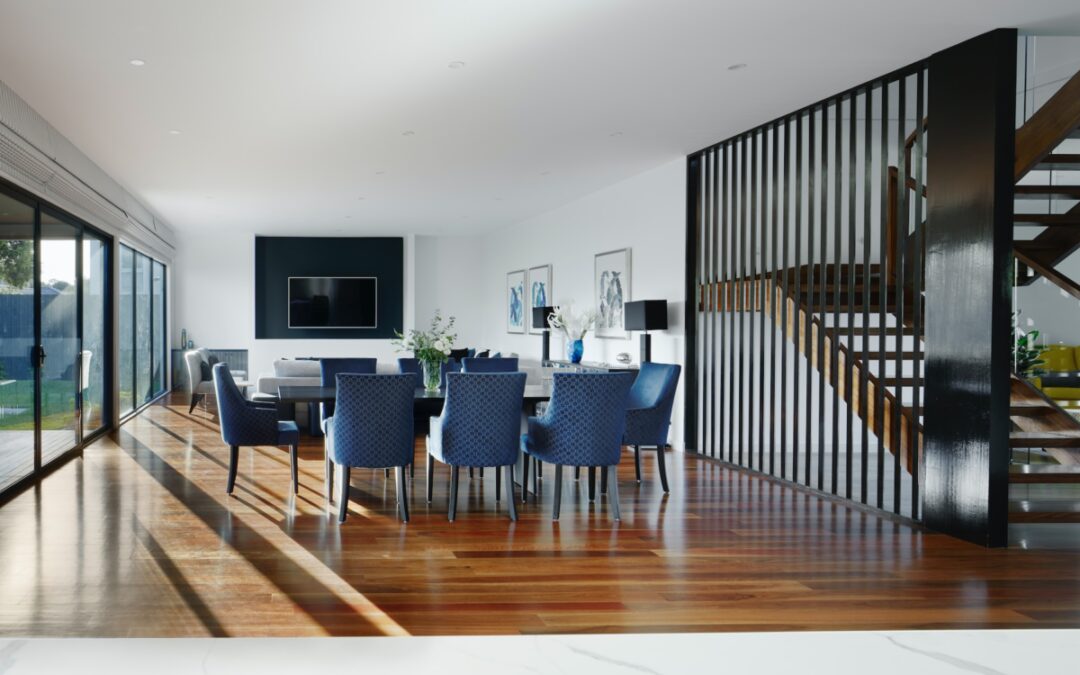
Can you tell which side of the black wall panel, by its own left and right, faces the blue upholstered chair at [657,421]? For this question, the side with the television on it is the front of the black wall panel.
front

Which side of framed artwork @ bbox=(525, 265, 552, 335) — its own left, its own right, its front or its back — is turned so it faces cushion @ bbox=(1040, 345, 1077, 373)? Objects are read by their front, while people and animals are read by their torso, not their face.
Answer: left

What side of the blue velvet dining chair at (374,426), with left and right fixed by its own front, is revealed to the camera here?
back

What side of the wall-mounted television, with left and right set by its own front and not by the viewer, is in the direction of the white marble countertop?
front

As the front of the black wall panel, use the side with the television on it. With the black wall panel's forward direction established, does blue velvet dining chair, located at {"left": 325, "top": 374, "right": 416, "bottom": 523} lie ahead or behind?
ahead

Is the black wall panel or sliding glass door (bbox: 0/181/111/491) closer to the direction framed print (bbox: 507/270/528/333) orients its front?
the sliding glass door

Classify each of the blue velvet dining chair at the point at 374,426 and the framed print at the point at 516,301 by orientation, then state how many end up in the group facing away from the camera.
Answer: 1

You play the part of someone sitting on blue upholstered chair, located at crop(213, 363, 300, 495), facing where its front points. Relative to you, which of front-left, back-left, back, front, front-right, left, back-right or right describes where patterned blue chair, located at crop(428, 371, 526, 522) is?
front-right

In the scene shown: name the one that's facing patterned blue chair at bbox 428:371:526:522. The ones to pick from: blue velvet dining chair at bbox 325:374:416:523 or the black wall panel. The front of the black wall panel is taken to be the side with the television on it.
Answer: the black wall panel

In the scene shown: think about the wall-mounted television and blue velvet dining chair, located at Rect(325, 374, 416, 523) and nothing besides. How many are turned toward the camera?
1

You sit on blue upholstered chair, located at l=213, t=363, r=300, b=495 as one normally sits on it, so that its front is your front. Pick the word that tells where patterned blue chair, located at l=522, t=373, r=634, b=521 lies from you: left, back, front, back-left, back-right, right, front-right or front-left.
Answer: front-right

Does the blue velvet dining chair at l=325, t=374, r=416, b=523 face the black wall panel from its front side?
yes

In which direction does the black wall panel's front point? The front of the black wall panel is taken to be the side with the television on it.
toward the camera

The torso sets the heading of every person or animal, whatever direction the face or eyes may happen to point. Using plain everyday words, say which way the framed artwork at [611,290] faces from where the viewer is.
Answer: facing the viewer and to the left of the viewer

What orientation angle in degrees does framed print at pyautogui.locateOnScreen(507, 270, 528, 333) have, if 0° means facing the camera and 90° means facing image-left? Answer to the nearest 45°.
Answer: approximately 45°

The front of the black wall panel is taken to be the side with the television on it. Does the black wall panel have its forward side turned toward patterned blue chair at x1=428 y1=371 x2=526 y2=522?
yes

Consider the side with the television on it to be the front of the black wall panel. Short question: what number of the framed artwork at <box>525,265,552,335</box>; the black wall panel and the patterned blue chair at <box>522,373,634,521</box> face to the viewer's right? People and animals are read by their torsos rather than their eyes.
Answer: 0

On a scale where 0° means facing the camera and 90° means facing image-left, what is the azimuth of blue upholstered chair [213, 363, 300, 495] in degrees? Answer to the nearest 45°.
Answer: approximately 270°

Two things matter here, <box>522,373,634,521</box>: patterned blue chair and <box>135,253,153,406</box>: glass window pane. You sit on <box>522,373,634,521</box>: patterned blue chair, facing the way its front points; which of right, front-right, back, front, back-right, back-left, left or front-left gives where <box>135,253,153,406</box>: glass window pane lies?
front
